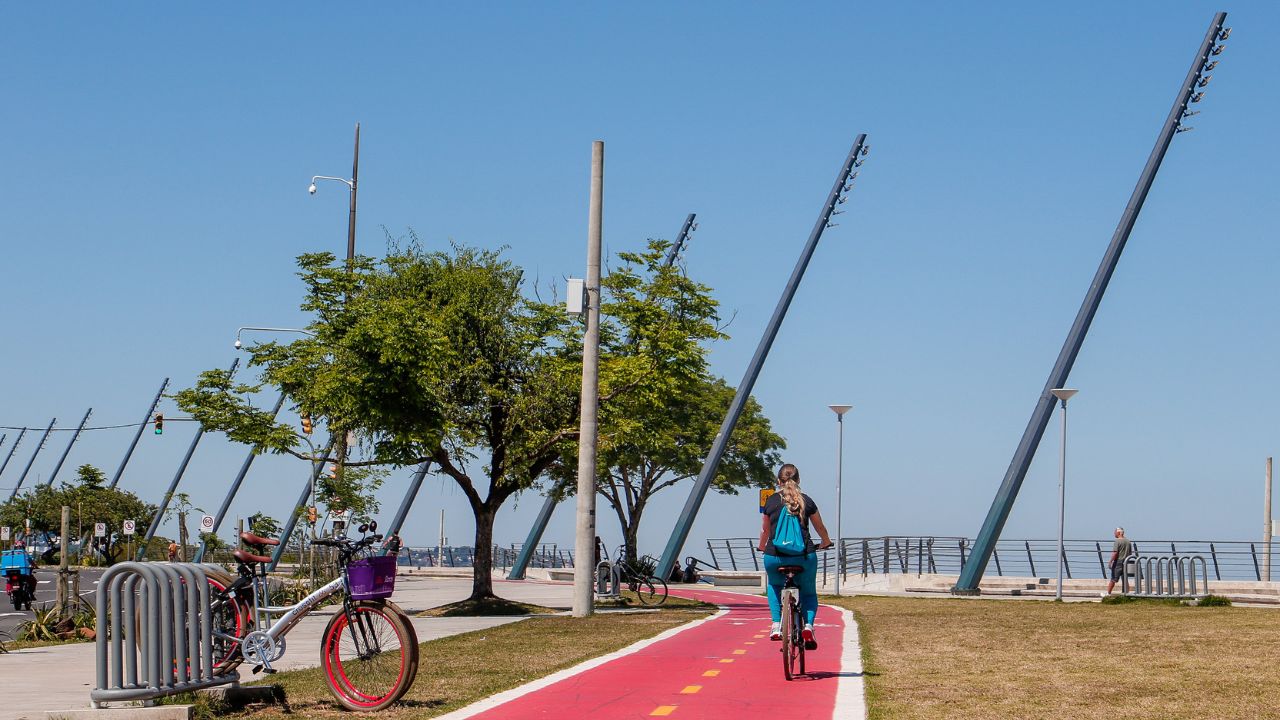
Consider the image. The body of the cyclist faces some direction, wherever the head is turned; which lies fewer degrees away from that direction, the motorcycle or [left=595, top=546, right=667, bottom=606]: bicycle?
the bicycle

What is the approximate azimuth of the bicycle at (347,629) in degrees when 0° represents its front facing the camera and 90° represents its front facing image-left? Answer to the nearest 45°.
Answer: approximately 315°

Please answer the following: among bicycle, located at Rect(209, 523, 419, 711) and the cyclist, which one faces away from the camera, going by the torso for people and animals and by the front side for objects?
the cyclist

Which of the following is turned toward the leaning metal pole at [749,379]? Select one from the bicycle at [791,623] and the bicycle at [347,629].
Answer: the bicycle at [791,623]

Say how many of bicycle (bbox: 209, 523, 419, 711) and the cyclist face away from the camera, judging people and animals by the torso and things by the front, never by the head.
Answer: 1

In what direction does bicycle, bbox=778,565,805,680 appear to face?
away from the camera

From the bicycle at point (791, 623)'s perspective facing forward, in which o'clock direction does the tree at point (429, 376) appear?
The tree is roughly at 11 o'clock from the bicycle.

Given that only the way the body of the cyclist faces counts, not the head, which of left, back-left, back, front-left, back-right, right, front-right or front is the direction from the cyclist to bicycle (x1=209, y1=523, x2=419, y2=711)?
back-left

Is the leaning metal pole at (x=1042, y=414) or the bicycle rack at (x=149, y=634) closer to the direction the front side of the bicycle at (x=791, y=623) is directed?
the leaning metal pole

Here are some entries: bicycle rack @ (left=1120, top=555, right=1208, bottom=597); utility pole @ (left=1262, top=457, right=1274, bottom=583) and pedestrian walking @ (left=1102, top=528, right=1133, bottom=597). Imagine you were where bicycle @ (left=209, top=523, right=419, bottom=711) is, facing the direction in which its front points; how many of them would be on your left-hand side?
3

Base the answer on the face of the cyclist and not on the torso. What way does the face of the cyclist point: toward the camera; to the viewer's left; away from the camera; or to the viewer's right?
away from the camera

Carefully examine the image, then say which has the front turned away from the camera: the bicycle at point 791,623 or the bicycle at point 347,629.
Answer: the bicycle at point 791,623

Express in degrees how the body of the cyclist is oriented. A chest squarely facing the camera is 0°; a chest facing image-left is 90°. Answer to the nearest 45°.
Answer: approximately 180°
